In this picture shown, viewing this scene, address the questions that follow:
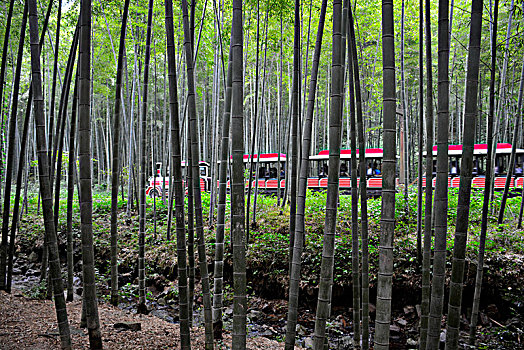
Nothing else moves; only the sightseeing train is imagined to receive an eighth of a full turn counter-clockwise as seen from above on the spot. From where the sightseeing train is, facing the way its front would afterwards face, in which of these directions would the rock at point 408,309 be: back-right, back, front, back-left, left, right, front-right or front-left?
front-left

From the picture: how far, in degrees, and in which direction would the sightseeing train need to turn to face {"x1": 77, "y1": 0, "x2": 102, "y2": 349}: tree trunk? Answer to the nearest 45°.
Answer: approximately 90° to its left

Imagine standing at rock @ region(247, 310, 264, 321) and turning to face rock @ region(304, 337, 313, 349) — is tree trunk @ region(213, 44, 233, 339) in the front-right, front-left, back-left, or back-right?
front-right

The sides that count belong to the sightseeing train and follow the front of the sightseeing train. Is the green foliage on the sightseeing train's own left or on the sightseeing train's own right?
on the sightseeing train's own left

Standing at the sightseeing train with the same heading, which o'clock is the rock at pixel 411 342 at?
The rock is roughly at 9 o'clock from the sightseeing train.

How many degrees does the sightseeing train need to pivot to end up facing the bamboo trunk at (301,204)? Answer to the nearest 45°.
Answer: approximately 90° to its left

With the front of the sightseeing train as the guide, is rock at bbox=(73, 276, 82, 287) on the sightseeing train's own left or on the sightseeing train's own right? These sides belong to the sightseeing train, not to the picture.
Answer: on the sightseeing train's own left

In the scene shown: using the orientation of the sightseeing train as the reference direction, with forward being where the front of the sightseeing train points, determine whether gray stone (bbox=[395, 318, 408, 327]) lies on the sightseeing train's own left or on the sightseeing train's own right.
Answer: on the sightseeing train's own left

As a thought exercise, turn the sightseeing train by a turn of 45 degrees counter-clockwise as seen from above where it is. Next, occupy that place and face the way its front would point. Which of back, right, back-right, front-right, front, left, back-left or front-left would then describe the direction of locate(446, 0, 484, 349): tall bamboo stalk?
front-left

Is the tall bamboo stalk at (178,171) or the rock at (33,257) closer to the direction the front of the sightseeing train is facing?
the rock

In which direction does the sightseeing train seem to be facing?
to the viewer's left

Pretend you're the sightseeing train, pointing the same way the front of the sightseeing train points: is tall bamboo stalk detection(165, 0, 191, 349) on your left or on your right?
on your left

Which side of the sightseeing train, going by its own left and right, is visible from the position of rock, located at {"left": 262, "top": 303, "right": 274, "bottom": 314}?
left

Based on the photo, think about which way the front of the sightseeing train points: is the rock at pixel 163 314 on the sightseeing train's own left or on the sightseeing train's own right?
on the sightseeing train's own left

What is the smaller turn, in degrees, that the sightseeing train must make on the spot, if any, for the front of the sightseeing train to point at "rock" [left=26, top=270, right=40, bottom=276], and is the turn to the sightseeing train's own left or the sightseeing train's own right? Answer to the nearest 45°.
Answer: approximately 45° to the sightseeing train's own left

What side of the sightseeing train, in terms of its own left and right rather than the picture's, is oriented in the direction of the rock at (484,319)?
left
